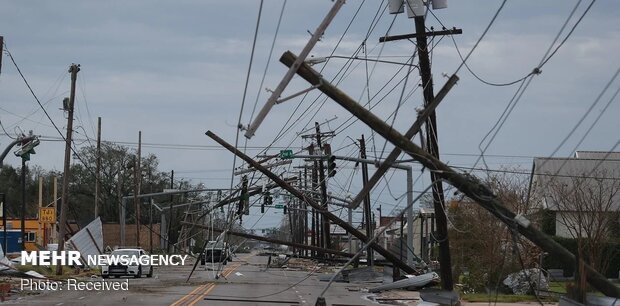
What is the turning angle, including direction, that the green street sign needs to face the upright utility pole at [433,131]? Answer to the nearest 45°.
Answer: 0° — it already faces it

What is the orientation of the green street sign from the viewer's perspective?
toward the camera

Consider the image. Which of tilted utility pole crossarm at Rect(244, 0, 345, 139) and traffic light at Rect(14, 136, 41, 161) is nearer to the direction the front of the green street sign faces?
the tilted utility pole crossarm

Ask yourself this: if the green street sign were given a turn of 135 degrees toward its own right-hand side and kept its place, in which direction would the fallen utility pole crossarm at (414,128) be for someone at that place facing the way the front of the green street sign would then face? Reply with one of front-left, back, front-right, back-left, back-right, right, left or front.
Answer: back-left

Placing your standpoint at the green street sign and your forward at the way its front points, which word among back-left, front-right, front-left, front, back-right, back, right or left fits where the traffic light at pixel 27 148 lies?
right

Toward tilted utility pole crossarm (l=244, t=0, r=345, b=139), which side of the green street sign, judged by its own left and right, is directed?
front

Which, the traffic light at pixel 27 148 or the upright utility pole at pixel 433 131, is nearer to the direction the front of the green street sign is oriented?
the upright utility pole
